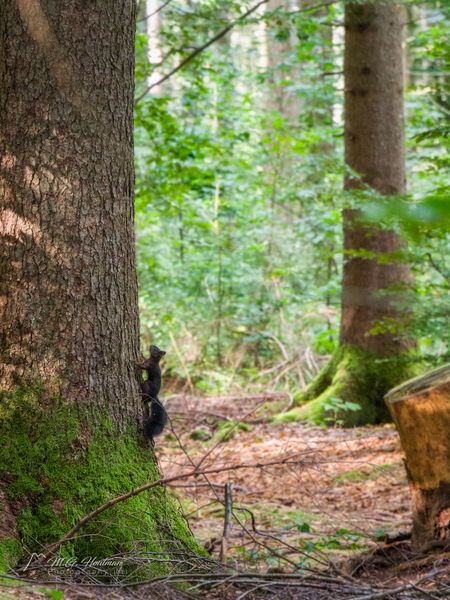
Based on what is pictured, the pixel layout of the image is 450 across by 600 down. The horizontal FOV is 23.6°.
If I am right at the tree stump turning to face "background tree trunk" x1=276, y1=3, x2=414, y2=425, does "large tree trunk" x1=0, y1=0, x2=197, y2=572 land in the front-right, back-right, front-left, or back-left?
back-left

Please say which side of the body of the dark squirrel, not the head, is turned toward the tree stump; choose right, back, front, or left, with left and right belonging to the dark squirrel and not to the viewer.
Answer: back

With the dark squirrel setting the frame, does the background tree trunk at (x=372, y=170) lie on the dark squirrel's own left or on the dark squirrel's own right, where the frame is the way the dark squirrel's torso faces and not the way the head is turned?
on the dark squirrel's own right

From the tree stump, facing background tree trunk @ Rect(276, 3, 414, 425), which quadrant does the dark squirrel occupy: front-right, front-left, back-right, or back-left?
back-left

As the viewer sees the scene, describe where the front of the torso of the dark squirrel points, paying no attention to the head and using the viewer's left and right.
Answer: facing to the left of the viewer
